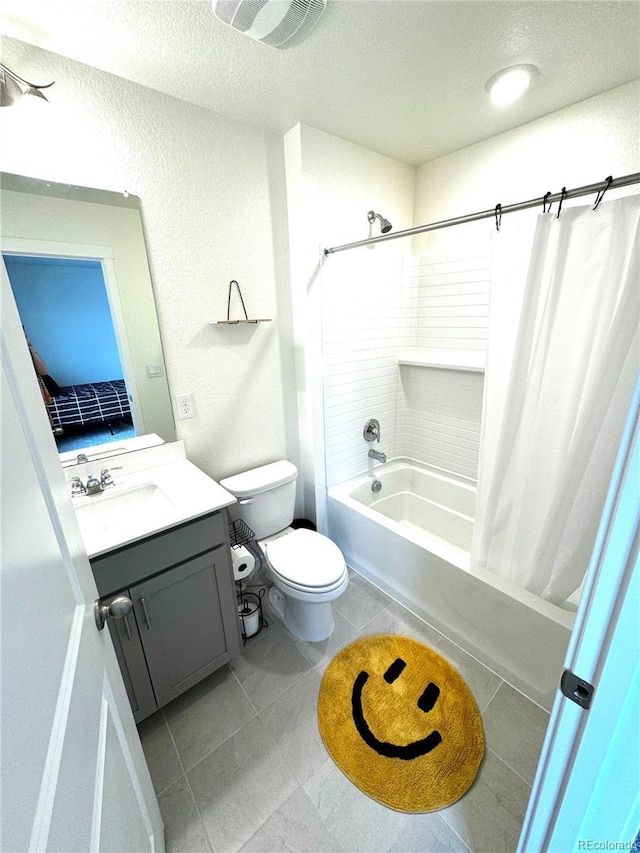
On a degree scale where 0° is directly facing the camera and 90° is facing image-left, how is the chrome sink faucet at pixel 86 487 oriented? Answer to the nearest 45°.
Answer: approximately 315°

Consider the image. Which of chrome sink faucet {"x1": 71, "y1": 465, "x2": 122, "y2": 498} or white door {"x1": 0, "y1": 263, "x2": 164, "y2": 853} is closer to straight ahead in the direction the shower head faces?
the white door

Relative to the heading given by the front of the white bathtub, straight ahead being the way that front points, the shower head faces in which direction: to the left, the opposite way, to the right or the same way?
to the left

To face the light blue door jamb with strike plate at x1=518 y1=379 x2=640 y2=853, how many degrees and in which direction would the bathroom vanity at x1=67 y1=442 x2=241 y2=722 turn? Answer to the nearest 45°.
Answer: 0° — it already faces it

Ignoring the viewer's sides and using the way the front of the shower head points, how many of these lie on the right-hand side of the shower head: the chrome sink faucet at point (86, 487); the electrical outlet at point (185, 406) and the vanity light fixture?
3

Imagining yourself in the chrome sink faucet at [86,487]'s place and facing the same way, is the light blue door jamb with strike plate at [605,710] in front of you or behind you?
in front

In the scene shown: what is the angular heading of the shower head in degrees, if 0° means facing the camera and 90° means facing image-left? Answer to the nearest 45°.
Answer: approximately 315°

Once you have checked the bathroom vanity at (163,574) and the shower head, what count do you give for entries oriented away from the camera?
0

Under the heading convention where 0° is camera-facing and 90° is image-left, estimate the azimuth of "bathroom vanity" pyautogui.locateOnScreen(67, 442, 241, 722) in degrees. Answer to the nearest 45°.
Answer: approximately 315°

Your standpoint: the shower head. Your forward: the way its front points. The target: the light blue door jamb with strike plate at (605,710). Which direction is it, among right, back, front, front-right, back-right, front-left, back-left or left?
front-right

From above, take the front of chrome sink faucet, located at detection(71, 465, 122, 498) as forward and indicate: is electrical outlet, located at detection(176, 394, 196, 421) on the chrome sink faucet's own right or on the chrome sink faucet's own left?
on the chrome sink faucet's own left

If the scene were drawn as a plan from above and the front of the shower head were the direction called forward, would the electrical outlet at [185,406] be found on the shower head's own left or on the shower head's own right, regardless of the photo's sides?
on the shower head's own right
